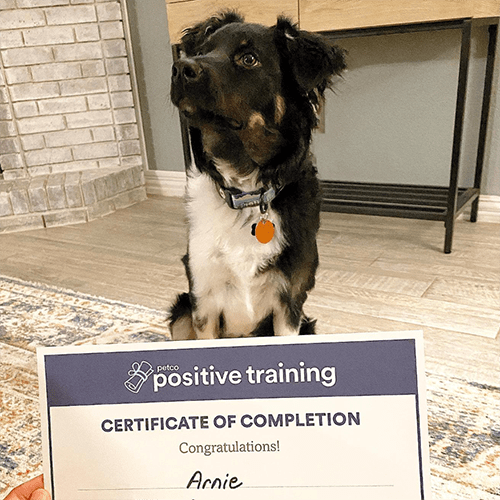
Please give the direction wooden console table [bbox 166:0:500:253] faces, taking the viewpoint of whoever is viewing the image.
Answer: facing the viewer

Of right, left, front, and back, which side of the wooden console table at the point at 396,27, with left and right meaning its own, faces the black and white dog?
front
